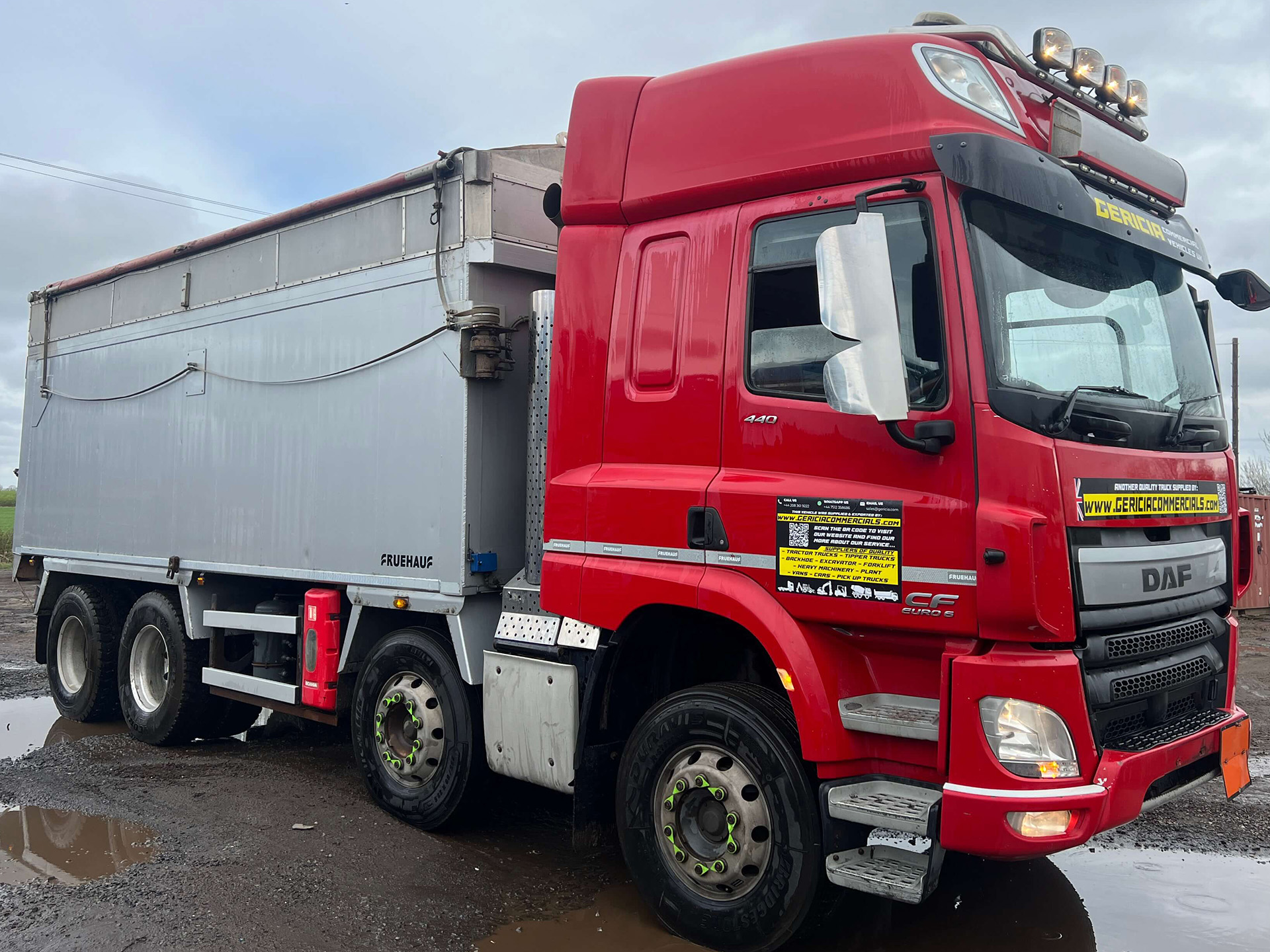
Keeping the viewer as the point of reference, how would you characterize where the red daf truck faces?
facing the viewer and to the right of the viewer
